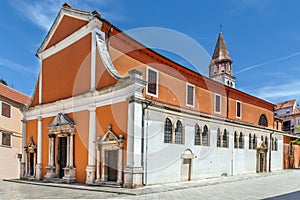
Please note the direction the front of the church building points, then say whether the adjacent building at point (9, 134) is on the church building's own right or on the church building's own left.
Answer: on the church building's own right

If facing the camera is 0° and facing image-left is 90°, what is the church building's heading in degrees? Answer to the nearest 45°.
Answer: approximately 45°

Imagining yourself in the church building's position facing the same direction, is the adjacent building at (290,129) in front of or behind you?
behind
